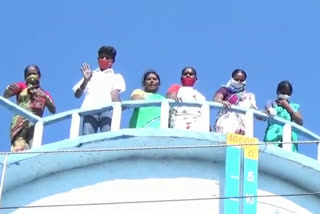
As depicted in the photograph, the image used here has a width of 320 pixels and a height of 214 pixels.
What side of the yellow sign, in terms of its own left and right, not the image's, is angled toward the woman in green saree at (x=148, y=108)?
right

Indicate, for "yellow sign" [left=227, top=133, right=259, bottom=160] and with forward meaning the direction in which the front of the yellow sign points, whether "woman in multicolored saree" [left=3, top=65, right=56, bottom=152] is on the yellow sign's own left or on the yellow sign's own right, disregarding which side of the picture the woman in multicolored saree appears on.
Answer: on the yellow sign's own right

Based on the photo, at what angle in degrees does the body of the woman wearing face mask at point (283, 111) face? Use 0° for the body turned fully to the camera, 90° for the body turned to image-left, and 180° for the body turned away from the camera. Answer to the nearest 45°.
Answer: approximately 0°

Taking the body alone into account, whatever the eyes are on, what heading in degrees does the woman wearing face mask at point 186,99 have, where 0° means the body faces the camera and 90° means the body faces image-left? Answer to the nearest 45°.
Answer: approximately 0°

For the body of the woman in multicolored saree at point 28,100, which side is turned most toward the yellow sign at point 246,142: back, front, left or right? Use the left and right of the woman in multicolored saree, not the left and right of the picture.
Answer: left

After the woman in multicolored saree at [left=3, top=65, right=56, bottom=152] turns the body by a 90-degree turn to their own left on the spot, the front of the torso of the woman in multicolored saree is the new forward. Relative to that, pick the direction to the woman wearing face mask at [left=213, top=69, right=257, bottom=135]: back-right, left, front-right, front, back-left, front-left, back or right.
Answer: front

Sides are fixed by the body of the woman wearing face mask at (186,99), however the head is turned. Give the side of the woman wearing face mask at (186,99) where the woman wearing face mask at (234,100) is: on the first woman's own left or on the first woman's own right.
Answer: on the first woman's own left
